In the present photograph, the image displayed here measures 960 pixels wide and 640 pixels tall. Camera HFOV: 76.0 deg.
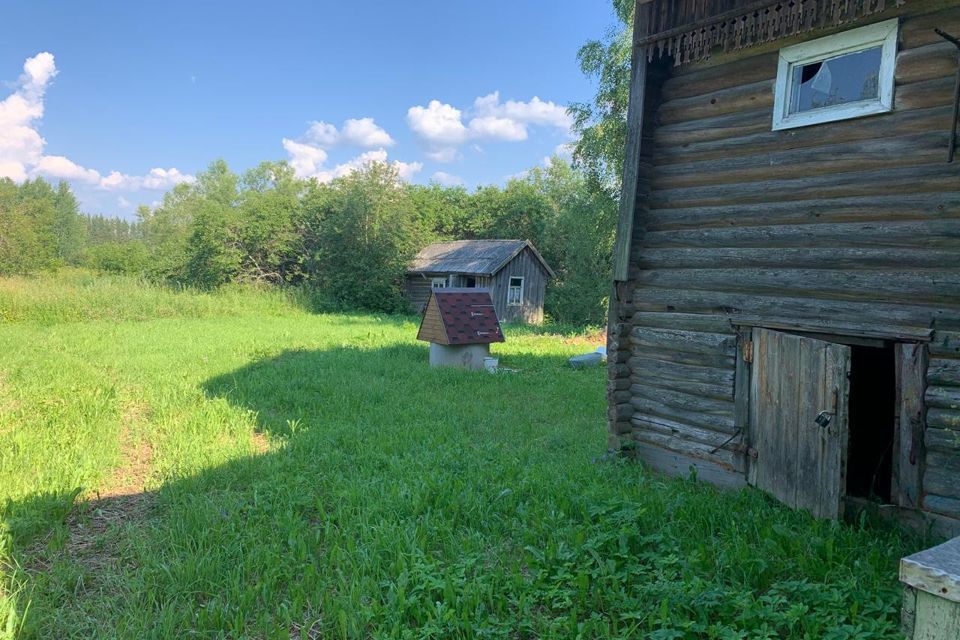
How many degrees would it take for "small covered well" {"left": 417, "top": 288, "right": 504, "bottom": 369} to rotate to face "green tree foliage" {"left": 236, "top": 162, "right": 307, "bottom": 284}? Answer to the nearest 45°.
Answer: approximately 180°

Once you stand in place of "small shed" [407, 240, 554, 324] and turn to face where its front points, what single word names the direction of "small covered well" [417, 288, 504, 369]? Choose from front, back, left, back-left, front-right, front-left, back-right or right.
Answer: front-left

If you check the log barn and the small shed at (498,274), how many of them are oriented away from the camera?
0

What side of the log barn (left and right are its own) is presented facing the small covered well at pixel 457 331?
right

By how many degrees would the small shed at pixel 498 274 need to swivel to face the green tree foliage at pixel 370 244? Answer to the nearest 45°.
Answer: approximately 45° to its right

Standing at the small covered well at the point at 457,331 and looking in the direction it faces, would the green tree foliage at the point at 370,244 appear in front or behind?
behind

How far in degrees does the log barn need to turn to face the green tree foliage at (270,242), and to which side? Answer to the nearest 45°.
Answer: approximately 90° to its right

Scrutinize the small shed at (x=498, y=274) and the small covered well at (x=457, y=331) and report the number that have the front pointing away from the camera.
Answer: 0

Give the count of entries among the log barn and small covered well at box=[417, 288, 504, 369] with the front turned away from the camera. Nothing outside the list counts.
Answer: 0

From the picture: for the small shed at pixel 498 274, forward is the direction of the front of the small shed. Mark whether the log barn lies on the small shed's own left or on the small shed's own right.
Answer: on the small shed's own left

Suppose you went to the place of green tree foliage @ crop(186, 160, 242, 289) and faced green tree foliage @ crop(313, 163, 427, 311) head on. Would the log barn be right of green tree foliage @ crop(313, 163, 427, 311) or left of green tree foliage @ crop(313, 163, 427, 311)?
right

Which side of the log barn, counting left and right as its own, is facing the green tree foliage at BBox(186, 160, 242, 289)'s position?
right

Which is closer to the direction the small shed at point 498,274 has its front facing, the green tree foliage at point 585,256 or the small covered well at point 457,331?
the small covered well
